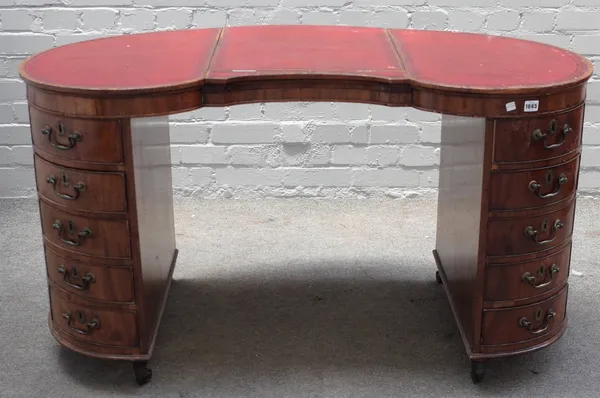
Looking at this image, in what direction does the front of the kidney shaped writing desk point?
toward the camera
